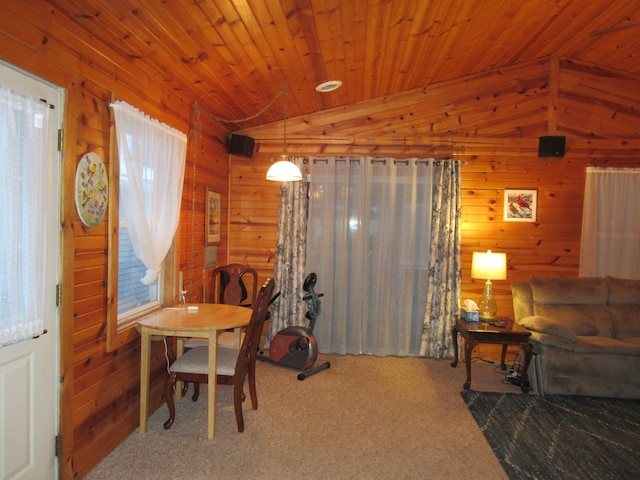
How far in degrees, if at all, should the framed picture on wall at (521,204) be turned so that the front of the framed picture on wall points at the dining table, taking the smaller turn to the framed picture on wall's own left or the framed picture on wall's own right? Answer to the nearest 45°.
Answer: approximately 45° to the framed picture on wall's own right

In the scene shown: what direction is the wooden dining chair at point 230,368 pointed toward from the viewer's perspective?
to the viewer's left

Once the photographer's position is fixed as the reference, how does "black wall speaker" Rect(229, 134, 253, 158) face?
facing the viewer and to the right of the viewer

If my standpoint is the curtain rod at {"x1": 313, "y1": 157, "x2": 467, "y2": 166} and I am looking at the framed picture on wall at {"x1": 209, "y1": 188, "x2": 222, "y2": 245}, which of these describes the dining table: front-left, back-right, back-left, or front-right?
front-left

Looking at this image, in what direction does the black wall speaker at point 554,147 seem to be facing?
toward the camera

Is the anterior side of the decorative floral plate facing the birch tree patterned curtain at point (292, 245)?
no

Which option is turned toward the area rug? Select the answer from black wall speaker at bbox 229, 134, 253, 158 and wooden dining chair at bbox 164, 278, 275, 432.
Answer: the black wall speaker

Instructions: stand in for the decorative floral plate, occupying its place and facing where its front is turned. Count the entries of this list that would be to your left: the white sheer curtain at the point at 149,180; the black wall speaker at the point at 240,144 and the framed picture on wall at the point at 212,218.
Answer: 3

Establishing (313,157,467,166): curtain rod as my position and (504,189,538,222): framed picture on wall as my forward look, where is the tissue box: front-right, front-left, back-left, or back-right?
front-right

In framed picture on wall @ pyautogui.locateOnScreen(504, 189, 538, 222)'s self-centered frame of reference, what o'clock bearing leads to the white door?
The white door is roughly at 1 o'clock from the framed picture on wall.

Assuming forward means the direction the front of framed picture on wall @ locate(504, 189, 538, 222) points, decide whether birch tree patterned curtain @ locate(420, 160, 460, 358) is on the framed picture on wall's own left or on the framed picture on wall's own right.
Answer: on the framed picture on wall's own right

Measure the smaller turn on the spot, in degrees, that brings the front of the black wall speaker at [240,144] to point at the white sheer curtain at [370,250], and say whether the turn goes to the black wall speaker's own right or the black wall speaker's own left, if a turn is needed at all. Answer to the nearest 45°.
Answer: approximately 45° to the black wall speaker's own left

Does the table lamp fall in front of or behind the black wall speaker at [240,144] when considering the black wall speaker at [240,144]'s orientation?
in front

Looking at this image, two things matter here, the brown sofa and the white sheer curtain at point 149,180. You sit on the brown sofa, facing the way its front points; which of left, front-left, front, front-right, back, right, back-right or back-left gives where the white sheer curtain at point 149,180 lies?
front-right
